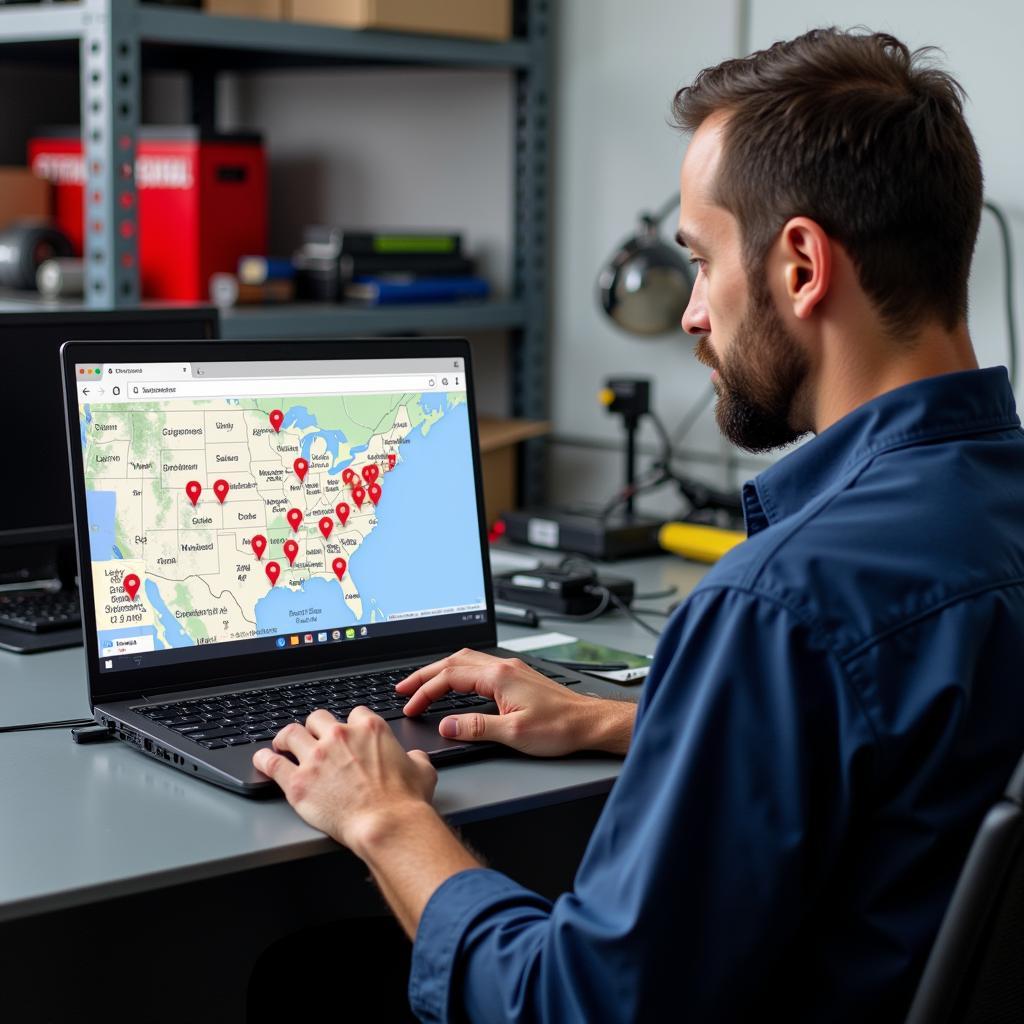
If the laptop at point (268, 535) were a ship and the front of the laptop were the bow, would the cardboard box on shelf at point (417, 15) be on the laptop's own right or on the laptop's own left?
on the laptop's own left

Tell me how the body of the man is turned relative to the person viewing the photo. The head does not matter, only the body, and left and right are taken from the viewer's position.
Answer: facing away from the viewer and to the left of the viewer

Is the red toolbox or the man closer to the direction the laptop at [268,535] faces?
the man

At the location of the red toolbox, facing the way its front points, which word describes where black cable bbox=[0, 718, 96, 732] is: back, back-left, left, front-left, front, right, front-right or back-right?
front-left

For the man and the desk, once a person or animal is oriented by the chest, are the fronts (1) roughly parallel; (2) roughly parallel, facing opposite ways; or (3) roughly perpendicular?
roughly parallel, facing opposite ways

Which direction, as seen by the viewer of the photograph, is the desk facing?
facing the viewer and to the right of the viewer

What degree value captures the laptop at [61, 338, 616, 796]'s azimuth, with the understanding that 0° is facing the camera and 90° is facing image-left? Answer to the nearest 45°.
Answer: approximately 315°

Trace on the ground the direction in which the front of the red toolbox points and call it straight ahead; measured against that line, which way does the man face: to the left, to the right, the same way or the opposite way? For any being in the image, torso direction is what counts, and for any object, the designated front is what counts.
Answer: to the right

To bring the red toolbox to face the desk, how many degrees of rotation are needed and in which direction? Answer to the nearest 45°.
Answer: approximately 45° to its left

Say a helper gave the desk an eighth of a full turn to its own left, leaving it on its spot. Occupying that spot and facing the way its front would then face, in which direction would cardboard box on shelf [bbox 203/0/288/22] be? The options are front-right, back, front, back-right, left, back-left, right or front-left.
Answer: left

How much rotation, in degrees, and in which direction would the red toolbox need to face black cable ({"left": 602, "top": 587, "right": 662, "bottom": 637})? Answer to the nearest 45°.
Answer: approximately 90° to its left

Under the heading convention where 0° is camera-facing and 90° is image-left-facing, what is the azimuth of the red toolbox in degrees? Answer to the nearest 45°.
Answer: approximately 45°

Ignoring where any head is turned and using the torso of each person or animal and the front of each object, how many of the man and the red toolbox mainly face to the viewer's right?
0

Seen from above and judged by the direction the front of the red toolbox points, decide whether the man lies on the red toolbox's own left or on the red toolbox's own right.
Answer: on the red toolbox's own left
